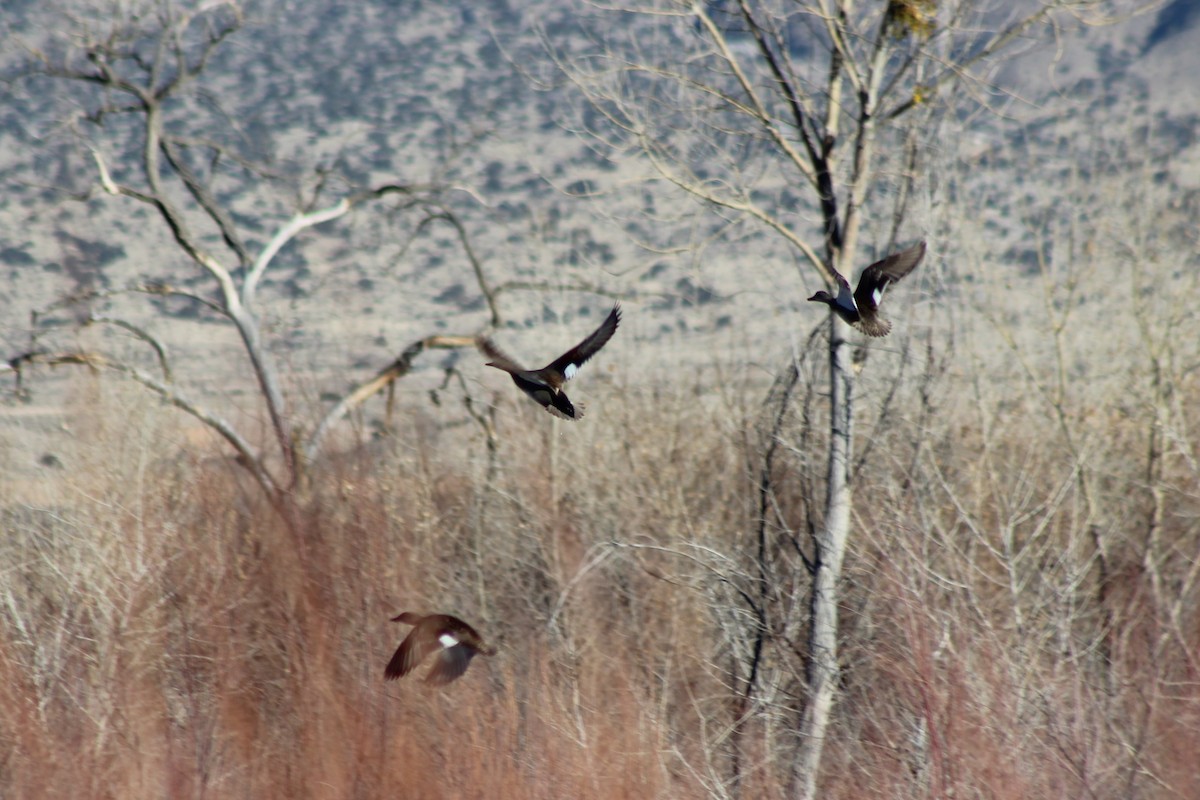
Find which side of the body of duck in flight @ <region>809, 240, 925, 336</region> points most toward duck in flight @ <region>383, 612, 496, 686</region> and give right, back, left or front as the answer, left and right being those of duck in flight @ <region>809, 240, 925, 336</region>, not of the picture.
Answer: front

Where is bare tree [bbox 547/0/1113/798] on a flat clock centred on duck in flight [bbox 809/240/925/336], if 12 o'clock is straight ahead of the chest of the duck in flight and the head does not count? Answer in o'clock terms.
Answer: The bare tree is roughly at 3 o'clock from the duck in flight.

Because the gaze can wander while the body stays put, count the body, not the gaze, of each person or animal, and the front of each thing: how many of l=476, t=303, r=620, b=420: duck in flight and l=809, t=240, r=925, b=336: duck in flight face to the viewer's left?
2

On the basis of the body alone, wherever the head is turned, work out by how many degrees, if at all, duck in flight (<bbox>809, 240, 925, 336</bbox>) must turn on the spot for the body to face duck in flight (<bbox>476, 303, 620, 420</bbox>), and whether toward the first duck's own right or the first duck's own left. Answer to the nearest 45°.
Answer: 0° — it already faces it

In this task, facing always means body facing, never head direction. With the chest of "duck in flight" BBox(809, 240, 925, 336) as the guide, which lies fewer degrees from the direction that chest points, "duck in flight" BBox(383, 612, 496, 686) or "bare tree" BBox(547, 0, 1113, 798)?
the duck in flight

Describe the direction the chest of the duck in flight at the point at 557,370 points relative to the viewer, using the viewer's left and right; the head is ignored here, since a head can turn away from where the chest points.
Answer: facing to the left of the viewer

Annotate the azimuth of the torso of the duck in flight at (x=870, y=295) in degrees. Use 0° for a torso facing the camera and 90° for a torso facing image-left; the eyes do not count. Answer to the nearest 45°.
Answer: approximately 90°
